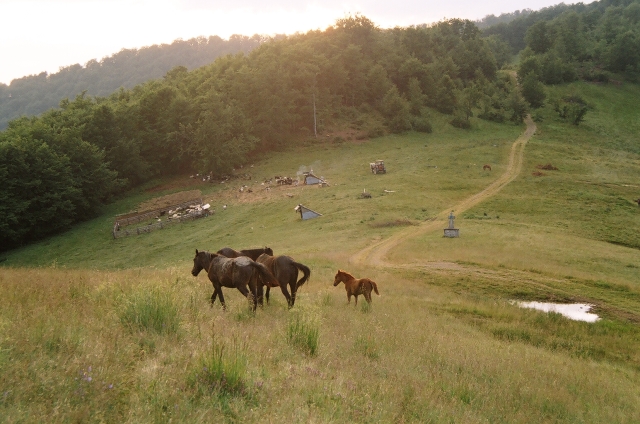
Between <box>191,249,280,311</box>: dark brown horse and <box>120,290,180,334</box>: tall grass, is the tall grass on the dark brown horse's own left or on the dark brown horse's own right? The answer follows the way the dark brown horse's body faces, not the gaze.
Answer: on the dark brown horse's own left

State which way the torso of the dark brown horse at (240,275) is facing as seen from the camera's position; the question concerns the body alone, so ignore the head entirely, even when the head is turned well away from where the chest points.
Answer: to the viewer's left

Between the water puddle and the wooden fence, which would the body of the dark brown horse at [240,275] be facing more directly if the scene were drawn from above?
the wooden fence

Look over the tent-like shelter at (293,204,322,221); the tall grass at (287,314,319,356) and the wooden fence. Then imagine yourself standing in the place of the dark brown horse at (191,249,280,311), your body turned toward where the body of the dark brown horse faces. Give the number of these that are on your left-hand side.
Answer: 1

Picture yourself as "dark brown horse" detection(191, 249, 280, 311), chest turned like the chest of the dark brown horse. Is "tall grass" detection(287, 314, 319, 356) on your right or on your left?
on your left

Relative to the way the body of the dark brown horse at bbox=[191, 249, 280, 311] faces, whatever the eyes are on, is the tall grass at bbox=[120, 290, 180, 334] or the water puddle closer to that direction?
the tall grass

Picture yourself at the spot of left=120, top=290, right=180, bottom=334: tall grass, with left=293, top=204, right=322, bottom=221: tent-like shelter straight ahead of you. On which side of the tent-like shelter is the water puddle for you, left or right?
right

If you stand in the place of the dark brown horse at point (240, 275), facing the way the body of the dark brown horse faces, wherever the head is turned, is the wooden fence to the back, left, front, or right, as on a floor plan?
right

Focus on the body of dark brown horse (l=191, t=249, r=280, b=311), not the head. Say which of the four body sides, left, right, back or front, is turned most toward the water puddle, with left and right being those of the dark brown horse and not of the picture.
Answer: back

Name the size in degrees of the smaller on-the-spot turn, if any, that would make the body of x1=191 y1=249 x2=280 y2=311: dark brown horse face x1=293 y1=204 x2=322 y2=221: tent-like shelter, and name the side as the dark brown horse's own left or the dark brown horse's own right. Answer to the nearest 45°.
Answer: approximately 90° to the dark brown horse's own right

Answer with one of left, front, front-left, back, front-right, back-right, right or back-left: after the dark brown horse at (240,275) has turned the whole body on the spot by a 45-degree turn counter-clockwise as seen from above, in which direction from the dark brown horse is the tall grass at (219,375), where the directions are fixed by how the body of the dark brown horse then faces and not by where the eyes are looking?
front-left
